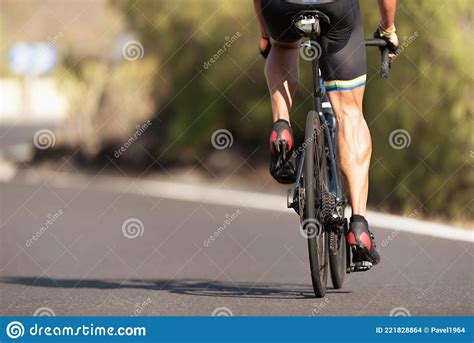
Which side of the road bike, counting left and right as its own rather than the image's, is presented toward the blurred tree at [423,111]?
front

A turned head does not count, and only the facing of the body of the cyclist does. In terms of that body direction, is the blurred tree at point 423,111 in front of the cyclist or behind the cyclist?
in front

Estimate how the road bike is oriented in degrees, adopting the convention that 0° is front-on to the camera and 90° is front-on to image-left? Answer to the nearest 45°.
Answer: approximately 180°

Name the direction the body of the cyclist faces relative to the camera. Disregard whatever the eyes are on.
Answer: away from the camera
